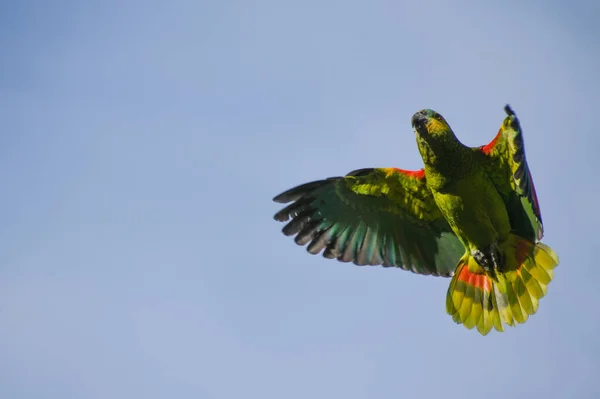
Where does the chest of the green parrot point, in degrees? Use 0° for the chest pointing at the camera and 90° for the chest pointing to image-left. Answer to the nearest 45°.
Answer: approximately 45°
